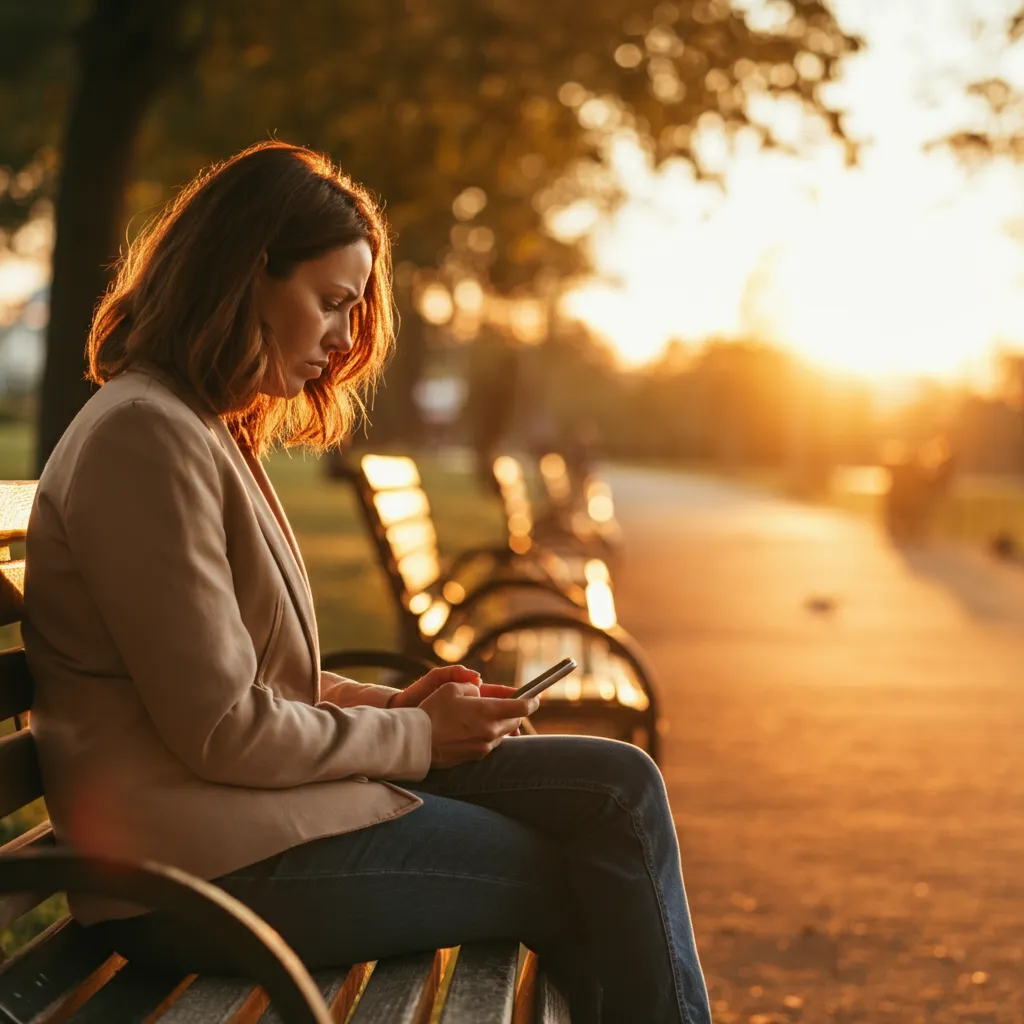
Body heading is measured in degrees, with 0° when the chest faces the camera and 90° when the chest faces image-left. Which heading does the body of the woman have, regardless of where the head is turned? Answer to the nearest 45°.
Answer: approximately 270°

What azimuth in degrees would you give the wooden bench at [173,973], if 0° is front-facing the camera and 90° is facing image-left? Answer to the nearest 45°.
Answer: approximately 270°

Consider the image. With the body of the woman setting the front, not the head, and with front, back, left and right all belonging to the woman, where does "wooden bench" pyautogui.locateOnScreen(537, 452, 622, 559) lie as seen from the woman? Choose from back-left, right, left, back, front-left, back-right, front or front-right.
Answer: left

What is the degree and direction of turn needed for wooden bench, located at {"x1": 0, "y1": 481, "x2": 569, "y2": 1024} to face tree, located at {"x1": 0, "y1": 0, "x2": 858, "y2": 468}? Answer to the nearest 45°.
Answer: approximately 90° to its left

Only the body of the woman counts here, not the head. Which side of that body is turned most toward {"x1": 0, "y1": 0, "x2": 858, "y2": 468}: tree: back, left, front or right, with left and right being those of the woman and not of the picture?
left

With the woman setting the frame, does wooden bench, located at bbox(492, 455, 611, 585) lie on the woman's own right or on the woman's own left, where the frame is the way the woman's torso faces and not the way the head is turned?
on the woman's own left

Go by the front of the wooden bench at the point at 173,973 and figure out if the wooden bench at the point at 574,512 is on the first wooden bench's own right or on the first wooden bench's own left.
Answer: on the first wooden bench's own left
